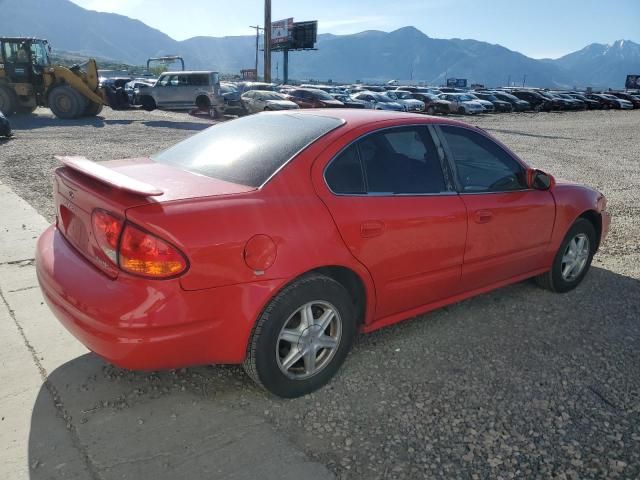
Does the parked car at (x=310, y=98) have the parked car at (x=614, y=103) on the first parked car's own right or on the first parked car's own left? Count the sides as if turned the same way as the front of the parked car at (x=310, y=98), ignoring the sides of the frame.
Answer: on the first parked car's own left

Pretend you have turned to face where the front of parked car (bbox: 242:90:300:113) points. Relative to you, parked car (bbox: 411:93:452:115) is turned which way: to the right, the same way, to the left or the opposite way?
the same way

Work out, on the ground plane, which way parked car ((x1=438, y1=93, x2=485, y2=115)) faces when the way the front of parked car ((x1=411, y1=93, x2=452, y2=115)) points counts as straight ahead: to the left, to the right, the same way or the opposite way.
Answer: the same way

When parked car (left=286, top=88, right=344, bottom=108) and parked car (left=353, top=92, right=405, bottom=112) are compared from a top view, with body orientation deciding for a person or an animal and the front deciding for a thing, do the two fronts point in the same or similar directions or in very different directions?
same or similar directions

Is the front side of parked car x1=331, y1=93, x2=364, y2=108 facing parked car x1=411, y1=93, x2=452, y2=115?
no

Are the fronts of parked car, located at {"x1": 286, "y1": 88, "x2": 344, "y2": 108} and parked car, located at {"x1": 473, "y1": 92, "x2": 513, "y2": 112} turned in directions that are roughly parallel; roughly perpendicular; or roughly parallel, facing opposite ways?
roughly parallel

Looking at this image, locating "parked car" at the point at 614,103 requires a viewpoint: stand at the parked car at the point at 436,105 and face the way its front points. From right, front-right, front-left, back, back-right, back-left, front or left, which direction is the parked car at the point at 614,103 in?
left

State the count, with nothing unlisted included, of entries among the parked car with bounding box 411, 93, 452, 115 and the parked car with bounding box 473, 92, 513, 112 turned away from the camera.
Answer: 0

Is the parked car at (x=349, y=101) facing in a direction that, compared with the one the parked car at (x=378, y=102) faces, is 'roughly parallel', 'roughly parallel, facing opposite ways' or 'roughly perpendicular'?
roughly parallel

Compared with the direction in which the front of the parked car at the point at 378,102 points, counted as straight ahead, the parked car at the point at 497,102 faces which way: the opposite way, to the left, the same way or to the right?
the same way

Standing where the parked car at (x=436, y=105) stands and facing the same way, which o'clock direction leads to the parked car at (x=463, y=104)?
the parked car at (x=463, y=104) is roughly at 10 o'clock from the parked car at (x=436, y=105).

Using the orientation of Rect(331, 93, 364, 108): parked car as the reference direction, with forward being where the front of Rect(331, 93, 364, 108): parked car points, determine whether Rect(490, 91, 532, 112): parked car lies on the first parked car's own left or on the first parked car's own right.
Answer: on the first parked car's own left

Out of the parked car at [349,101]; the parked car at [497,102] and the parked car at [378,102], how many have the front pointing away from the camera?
0

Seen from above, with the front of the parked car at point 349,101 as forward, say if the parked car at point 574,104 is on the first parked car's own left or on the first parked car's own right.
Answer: on the first parked car's own left

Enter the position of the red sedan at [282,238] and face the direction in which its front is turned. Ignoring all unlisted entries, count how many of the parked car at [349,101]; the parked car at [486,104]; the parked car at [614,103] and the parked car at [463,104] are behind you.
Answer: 0

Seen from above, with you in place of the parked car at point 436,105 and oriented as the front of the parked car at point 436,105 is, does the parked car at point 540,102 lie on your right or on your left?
on your left

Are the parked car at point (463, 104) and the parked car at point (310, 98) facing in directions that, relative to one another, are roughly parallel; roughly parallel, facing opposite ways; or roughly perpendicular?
roughly parallel

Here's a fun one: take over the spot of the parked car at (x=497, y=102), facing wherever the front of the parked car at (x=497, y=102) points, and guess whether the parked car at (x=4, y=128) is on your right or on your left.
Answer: on your right

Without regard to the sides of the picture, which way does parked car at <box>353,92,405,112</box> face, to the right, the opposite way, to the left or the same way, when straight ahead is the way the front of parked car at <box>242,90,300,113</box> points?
the same way

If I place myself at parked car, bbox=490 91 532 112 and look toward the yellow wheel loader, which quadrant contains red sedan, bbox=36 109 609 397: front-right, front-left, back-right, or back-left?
front-left

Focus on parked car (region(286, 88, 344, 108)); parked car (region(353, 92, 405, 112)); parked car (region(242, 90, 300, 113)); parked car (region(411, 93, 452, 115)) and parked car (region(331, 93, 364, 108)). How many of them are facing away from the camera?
0
